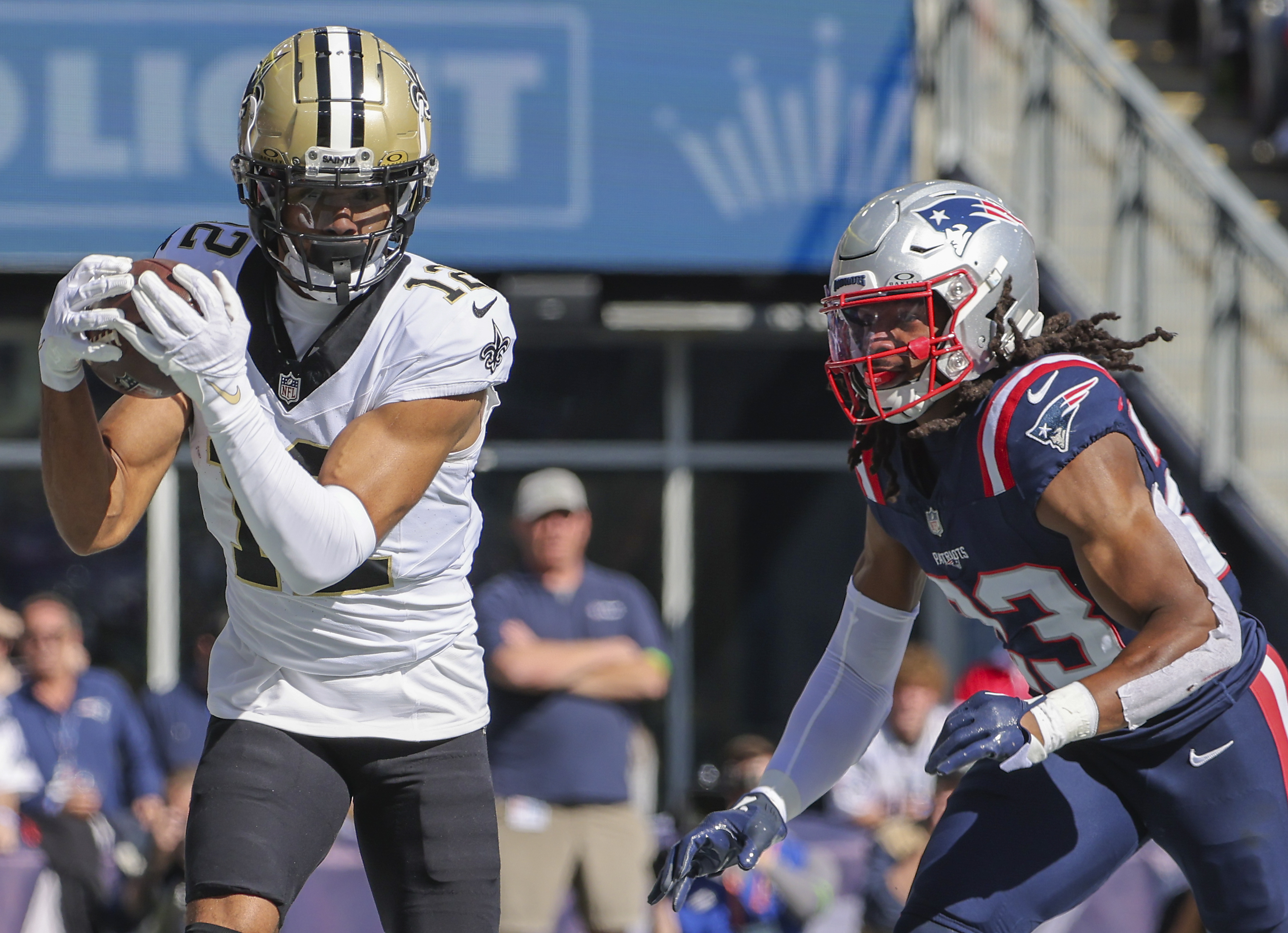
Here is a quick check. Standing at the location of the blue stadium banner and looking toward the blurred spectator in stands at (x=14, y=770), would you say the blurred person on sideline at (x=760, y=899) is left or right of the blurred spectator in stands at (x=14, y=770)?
left

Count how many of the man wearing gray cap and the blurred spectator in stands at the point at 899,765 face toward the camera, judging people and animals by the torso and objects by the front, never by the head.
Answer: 2

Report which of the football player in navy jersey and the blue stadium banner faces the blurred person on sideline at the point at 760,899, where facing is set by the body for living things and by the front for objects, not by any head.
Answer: the blue stadium banner

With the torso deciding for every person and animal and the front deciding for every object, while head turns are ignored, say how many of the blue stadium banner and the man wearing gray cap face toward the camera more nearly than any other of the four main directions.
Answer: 2

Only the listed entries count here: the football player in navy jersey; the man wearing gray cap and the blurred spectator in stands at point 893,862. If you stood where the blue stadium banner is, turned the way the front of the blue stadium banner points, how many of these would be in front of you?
3

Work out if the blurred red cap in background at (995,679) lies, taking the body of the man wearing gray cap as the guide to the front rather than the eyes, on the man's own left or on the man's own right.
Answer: on the man's own left

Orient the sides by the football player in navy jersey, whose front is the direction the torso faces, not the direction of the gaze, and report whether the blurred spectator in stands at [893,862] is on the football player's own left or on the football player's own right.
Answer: on the football player's own right

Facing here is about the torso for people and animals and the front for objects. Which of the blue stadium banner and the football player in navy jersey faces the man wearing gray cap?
the blue stadium banner
